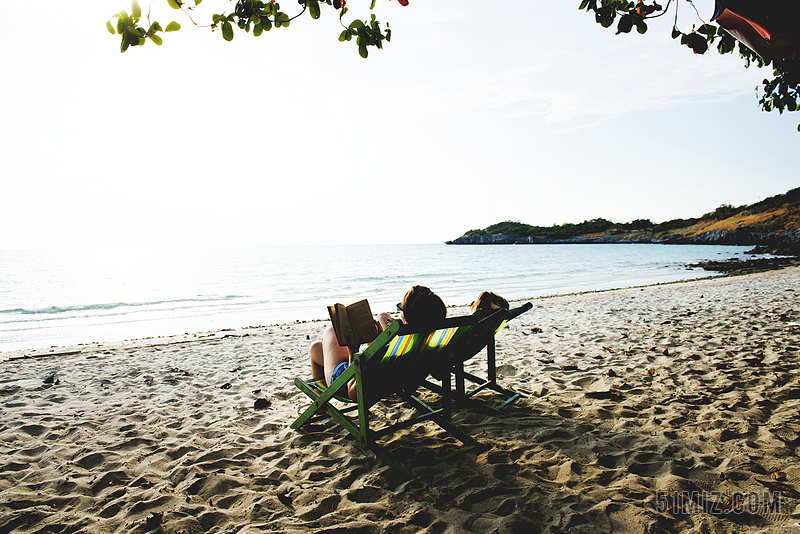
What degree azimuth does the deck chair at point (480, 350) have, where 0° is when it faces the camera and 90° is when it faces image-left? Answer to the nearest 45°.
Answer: approximately 135°

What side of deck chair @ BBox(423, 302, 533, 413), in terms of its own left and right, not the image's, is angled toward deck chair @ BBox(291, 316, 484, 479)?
left

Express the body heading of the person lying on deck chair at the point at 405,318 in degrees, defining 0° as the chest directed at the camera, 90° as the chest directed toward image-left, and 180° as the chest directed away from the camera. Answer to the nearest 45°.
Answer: approximately 135°

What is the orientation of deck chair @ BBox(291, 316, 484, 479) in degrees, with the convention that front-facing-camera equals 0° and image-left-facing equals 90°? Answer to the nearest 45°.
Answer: approximately 135°

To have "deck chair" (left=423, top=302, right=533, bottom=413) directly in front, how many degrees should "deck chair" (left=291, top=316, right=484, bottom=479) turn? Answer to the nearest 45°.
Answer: approximately 90° to its right
